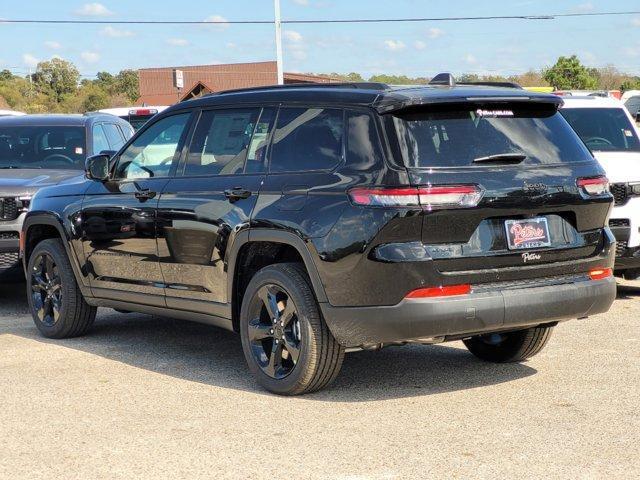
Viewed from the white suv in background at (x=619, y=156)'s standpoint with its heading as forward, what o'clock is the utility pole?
The utility pole is roughly at 5 o'clock from the white suv in background.

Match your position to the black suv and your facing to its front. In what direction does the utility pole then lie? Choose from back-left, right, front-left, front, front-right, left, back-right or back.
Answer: front-right

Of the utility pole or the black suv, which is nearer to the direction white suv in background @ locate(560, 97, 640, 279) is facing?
the black suv

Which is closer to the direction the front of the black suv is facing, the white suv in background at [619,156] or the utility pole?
the utility pole

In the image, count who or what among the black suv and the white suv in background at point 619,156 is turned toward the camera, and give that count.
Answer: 1

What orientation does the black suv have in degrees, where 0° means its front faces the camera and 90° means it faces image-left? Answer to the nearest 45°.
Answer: approximately 135°

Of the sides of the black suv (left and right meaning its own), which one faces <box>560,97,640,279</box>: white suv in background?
right

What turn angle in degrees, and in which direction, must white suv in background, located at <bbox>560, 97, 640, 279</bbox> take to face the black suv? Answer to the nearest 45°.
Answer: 0° — it already faces it

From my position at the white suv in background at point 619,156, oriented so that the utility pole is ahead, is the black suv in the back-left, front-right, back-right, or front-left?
back-left
